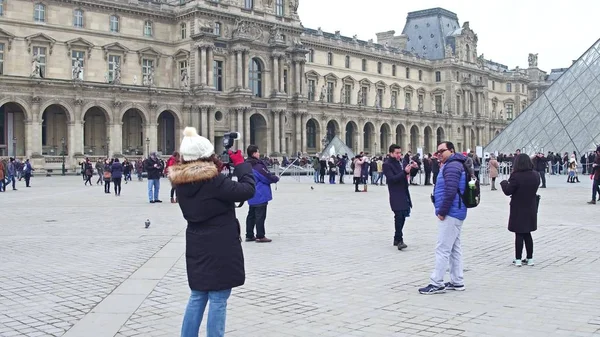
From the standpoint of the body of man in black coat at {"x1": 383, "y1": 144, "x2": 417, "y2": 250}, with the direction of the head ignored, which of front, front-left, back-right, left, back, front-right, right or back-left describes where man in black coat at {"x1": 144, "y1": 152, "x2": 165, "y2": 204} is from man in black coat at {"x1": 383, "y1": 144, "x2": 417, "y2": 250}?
back

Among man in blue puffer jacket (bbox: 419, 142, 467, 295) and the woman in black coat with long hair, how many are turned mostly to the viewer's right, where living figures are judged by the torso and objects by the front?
0

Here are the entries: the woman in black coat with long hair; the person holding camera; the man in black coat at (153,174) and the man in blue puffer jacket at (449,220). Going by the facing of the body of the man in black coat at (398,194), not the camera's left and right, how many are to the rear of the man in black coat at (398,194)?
1

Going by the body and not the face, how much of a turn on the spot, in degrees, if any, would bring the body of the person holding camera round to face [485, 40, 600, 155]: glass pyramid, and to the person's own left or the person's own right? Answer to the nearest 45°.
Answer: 0° — they already face it

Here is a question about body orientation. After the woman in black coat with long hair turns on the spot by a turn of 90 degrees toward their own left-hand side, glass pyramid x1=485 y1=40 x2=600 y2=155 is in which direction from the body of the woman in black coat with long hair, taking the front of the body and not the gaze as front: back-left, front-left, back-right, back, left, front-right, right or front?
back-right

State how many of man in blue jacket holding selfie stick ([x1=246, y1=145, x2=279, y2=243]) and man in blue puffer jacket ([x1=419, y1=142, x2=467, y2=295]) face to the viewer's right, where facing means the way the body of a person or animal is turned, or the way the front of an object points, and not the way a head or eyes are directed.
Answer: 1

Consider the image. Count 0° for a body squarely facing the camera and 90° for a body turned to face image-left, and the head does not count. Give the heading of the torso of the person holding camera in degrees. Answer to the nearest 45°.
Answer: approximately 225°

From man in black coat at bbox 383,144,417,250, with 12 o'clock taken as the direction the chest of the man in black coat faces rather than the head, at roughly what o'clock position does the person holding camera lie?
The person holding camera is roughly at 2 o'clock from the man in black coat.

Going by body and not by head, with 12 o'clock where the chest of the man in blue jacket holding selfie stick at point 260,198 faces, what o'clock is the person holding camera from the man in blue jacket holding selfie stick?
The person holding camera is roughly at 3 o'clock from the man in blue jacket holding selfie stick.

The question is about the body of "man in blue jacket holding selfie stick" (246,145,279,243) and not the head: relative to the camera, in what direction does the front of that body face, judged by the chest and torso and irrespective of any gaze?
to the viewer's right

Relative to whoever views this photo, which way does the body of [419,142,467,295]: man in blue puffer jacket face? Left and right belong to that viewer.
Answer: facing to the left of the viewer
